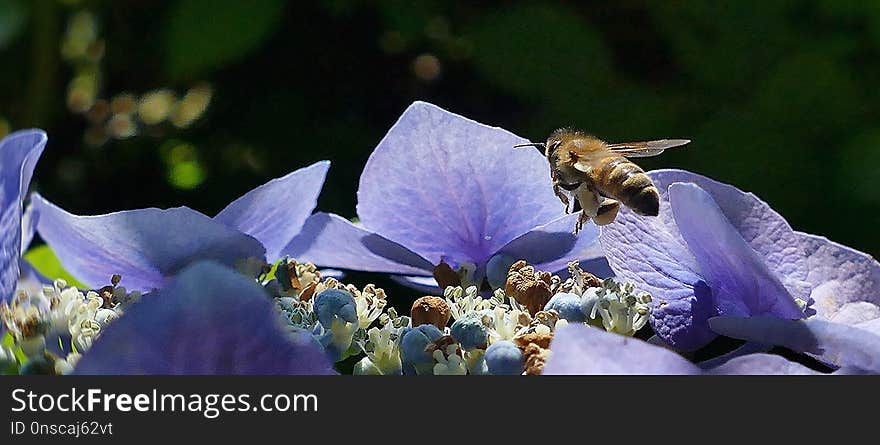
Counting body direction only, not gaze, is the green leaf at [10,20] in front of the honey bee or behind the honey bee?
in front

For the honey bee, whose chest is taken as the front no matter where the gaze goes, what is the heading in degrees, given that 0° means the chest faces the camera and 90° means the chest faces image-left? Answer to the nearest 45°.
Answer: approximately 90°
